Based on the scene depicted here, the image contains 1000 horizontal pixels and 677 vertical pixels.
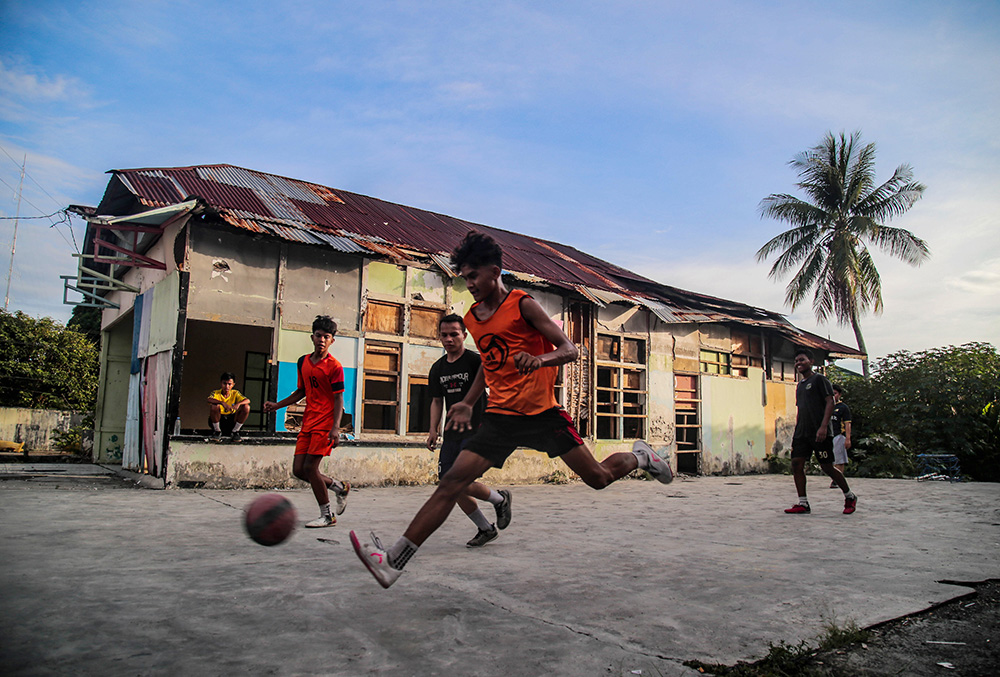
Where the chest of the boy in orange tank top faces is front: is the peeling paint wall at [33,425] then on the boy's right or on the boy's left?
on the boy's right

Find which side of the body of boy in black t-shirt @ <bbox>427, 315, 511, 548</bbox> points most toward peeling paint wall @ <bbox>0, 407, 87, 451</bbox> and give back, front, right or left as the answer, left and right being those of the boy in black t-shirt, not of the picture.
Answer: right

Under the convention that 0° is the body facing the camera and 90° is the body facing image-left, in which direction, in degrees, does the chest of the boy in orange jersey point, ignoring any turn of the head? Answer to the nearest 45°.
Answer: approximately 45°

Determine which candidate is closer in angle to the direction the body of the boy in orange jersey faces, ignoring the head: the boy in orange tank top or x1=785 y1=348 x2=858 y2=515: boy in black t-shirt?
the boy in orange tank top

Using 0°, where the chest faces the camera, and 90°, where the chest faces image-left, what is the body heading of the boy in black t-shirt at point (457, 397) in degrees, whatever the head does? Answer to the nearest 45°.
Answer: approximately 45°

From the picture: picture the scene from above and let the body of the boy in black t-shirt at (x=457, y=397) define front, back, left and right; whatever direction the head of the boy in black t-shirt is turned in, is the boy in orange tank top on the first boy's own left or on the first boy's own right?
on the first boy's own left
